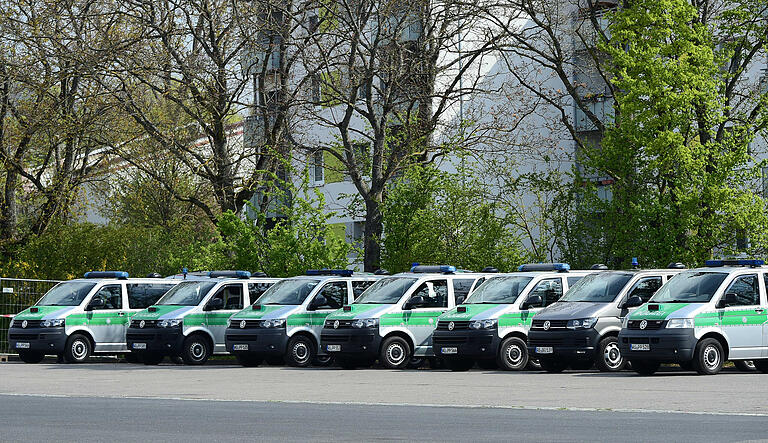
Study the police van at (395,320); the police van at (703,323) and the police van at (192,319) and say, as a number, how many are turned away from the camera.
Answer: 0

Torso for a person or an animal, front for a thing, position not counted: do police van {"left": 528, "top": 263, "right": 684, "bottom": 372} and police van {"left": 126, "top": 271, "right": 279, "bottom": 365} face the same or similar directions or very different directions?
same or similar directions

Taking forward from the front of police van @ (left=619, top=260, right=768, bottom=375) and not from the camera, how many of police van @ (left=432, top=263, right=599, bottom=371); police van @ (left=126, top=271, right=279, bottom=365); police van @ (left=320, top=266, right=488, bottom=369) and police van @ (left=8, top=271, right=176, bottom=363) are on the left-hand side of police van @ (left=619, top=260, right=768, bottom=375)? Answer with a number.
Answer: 0

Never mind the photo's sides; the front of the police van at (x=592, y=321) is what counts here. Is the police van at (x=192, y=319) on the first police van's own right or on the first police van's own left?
on the first police van's own right

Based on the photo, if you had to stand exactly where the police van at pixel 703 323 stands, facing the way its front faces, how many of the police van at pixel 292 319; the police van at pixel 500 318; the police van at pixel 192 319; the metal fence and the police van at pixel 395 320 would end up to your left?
0

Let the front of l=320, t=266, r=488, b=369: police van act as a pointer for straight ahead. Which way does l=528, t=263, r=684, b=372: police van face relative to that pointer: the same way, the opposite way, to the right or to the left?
the same way

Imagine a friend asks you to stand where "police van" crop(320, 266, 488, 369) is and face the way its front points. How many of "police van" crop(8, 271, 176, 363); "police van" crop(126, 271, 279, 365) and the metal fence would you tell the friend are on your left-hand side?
0

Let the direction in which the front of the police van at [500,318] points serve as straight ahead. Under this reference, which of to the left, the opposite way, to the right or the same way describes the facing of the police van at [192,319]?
the same way

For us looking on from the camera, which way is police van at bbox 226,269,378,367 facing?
facing the viewer and to the left of the viewer

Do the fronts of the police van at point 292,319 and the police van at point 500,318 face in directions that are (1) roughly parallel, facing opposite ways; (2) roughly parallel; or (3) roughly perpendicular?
roughly parallel

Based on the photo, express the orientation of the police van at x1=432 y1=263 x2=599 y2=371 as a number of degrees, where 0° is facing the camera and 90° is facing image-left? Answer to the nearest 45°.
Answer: approximately 45°

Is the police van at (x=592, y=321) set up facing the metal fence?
no

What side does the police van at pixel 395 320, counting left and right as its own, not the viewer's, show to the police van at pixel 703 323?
left

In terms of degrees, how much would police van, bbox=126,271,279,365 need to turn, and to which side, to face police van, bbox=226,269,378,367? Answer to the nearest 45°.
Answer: approximately 90° to its left

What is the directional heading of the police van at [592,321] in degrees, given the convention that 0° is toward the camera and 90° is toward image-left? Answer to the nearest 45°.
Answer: approximately 45°

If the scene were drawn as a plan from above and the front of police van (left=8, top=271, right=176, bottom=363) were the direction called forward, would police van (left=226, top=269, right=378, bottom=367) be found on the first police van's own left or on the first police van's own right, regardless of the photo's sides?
on the first police van's own left

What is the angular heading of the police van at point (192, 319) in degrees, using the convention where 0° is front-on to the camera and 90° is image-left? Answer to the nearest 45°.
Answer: approximately 45°

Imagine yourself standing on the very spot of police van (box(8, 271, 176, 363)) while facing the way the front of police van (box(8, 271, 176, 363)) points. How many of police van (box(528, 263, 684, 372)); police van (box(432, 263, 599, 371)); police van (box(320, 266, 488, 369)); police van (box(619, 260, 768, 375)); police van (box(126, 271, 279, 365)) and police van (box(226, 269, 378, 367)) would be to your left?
6
